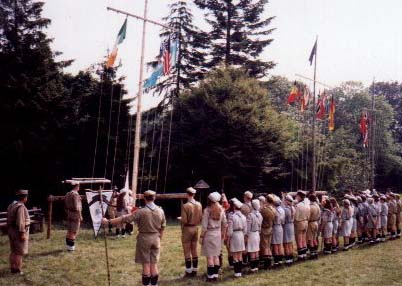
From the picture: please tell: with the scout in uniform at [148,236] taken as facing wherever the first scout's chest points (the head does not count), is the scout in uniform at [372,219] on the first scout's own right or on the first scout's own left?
on the first scout's own right

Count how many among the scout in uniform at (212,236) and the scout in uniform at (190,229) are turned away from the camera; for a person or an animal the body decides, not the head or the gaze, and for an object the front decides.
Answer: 2

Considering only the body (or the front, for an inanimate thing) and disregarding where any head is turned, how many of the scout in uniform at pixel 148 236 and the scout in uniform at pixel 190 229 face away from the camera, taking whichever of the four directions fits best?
2

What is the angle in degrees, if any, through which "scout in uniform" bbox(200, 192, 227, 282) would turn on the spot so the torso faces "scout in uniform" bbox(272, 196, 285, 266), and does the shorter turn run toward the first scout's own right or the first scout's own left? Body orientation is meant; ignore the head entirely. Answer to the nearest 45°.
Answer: approximately 45° to the first scout's own right

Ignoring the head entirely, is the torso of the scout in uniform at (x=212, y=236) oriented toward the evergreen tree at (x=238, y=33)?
yes

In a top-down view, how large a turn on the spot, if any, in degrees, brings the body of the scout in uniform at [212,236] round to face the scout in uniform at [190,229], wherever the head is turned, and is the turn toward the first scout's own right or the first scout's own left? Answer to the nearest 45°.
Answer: approximately 45° to the first scout's own left

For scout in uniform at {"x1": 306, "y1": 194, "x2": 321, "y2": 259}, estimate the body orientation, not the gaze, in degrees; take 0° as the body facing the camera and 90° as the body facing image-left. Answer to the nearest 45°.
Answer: approximately 135°

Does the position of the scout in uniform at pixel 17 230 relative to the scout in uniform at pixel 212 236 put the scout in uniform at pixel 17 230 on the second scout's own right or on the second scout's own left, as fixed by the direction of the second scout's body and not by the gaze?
on the second scout's own left

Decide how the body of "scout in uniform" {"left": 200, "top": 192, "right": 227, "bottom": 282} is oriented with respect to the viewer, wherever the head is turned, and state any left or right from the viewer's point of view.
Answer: facing away from the viewer

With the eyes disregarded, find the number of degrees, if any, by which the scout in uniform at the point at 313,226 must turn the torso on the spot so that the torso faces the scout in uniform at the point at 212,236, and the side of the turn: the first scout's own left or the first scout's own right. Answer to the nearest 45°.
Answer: approximately 90° to the first scout's own left
